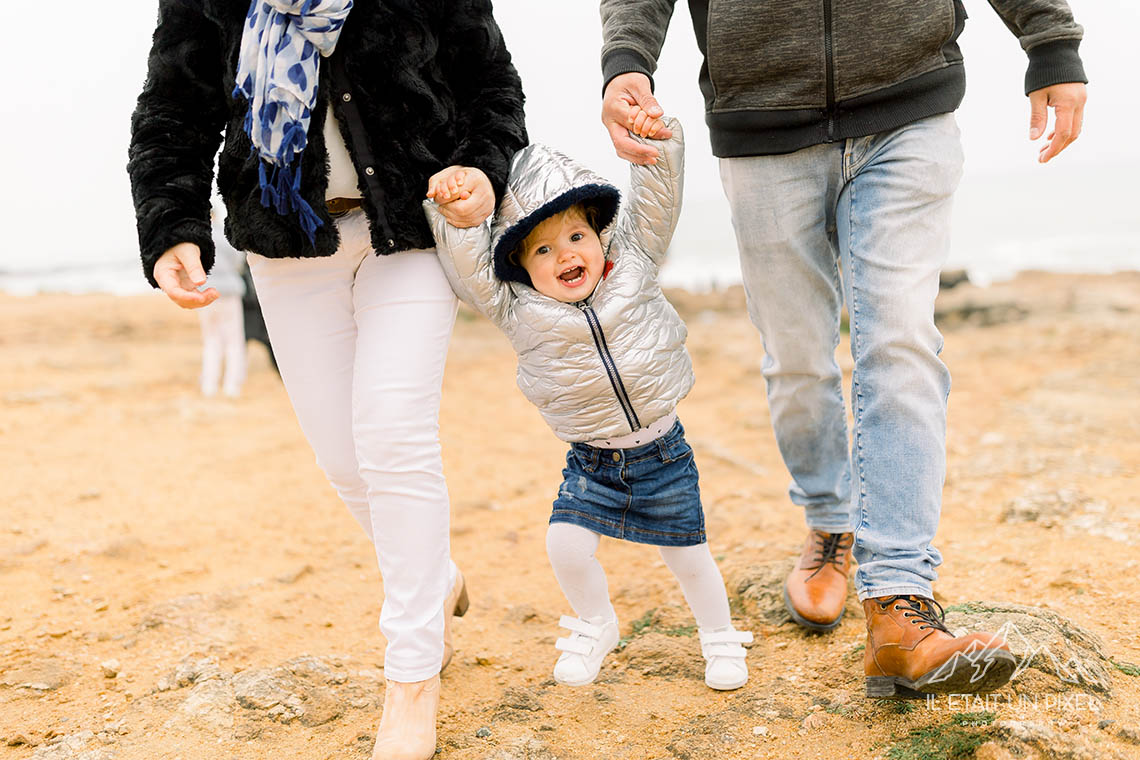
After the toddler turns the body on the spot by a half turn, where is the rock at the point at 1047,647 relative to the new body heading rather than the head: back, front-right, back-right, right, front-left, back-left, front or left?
right

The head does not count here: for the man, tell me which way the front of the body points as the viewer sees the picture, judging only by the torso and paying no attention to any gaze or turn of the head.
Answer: toward the camera

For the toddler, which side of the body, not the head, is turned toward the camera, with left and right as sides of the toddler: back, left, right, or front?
front

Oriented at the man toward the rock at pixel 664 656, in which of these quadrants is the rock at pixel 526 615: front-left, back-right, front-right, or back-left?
front-right

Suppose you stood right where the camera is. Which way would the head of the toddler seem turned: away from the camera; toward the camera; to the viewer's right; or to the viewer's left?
toward the camera

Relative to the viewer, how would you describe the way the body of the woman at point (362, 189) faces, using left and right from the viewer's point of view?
facing the viewer

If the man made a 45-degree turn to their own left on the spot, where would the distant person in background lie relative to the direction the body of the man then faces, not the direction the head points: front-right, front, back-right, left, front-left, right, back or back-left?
back

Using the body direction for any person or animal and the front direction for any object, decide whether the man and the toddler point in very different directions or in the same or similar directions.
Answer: same or similar directions

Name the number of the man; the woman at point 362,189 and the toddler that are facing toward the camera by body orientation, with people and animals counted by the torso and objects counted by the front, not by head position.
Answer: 3

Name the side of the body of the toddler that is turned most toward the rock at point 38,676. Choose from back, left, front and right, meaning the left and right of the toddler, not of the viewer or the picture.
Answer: right

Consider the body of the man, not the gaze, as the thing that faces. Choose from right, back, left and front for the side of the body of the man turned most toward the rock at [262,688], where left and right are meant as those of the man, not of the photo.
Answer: right

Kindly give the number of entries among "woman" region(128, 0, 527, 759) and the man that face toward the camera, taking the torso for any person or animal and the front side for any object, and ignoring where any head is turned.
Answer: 2
